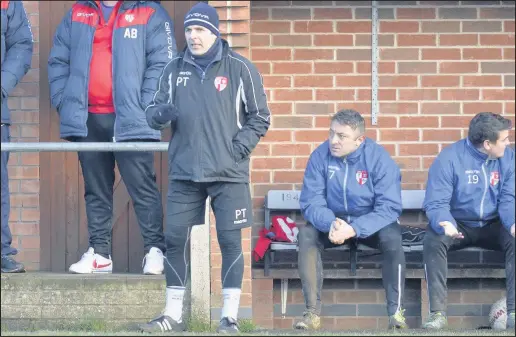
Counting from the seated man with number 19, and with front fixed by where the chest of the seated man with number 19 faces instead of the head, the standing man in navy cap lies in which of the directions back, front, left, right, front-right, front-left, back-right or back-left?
front-right

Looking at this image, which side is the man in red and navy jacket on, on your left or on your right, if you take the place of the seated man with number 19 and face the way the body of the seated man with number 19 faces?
on your right

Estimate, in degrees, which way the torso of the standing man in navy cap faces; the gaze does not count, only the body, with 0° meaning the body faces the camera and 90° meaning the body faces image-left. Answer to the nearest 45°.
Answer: approximately 45°

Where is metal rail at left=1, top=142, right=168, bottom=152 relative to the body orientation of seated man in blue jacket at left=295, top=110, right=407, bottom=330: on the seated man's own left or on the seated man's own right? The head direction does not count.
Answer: on the seated man's own right

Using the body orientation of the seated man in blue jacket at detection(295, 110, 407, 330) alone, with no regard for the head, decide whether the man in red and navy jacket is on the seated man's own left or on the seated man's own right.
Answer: on the seated man's own right

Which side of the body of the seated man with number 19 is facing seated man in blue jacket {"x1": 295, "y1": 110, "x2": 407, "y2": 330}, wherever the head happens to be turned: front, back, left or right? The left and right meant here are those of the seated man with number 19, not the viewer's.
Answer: right

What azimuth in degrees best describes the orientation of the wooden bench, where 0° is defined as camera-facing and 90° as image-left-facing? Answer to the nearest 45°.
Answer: approximately 0°
